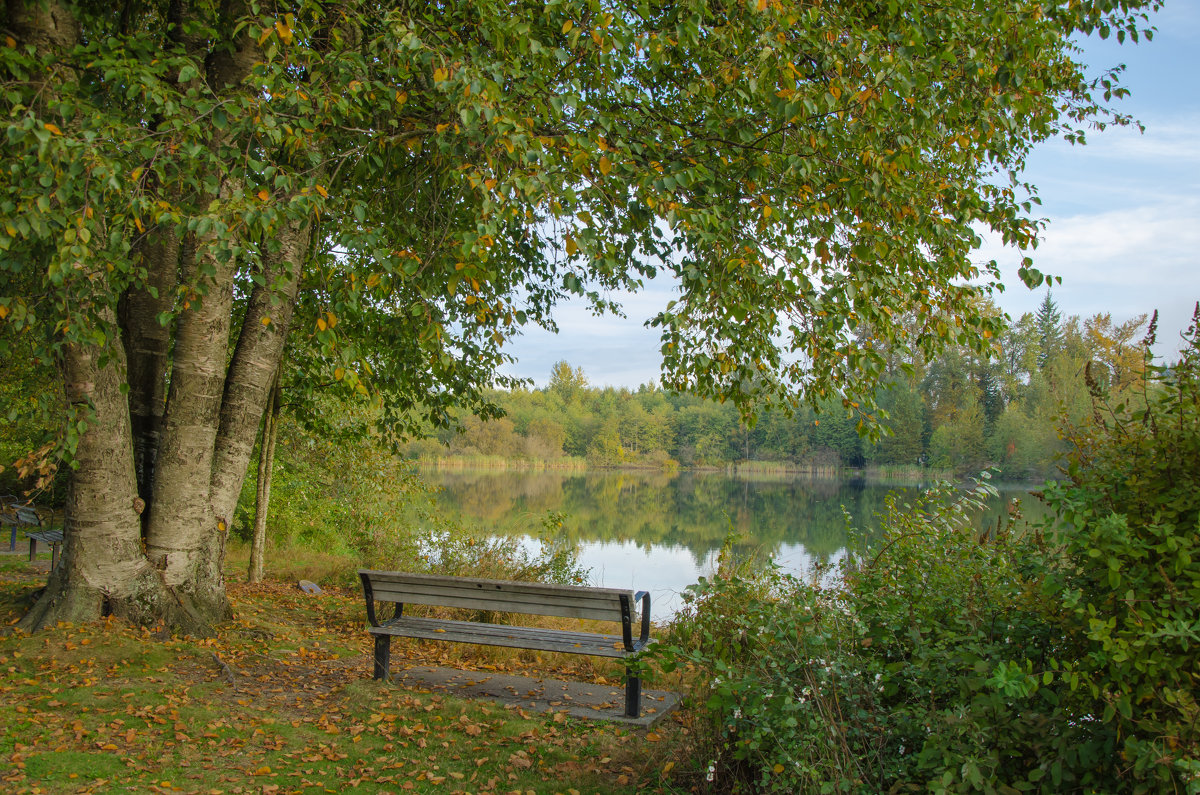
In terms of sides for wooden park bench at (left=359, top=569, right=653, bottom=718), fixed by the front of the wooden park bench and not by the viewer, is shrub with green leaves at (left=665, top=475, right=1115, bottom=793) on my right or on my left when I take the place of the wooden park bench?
on my right

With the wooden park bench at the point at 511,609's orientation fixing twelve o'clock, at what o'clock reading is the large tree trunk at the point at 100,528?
The large tree trunk is roughly at 8 o'clock from the wooden park bench.

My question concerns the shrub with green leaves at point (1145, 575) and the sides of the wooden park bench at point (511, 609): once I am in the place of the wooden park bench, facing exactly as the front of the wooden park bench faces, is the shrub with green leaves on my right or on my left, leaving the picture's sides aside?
on my right

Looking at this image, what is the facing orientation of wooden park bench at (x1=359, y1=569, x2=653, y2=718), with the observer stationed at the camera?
facing away from the viewer and to the right of the viewer
